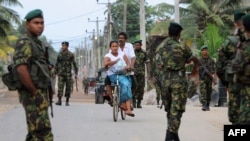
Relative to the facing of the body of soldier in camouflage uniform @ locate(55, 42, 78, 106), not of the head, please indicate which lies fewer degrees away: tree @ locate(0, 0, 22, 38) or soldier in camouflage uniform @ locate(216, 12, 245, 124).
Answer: the soldier in camouflage uniform

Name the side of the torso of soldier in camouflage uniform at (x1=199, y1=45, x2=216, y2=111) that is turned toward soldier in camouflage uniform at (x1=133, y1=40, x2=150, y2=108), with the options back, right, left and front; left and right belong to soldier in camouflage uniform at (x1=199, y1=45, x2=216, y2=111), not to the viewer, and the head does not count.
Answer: right

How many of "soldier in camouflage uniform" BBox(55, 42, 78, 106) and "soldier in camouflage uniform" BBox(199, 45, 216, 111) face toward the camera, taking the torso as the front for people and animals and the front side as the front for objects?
2

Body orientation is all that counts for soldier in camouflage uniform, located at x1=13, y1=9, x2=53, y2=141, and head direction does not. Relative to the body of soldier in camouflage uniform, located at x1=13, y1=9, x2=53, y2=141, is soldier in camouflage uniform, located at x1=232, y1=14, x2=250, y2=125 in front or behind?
in front

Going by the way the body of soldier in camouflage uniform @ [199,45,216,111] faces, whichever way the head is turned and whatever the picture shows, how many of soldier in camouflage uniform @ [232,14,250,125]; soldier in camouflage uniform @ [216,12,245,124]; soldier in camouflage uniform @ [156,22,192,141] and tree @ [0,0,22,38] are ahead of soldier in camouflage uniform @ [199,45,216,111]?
3

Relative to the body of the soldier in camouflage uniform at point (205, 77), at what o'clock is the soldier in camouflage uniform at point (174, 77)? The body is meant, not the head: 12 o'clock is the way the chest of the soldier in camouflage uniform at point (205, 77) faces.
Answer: the soldier in camouflage uniform at point (174, 77) is roughly at 12 o'clock from the soldier in camouflage uniform at point (205, 77).

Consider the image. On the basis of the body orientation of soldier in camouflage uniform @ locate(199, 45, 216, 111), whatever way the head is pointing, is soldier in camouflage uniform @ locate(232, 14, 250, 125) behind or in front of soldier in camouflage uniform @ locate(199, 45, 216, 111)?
in front

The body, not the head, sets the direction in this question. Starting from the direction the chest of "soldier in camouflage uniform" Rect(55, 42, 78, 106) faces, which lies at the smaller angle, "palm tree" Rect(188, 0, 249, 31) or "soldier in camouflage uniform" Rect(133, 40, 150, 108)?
the soldier in camouflage uniform
